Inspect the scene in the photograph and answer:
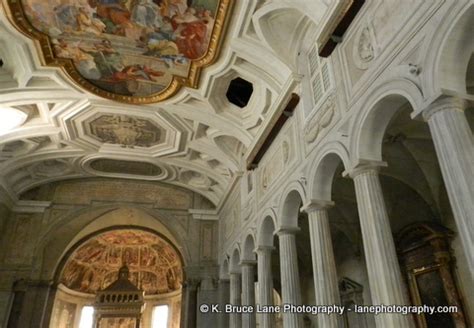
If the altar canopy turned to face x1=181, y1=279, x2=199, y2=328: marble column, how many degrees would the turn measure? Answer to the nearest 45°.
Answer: approximately 45° to its left

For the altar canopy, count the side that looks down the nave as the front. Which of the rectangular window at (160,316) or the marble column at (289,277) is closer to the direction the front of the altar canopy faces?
the marble column

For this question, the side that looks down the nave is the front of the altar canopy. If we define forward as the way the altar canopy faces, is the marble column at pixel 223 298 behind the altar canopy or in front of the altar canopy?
in front

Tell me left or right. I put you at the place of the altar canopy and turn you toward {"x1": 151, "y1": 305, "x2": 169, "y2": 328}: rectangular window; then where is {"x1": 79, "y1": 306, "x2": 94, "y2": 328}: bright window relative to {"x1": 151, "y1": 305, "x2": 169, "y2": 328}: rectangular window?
left

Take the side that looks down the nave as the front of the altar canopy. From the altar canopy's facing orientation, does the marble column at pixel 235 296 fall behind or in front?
in front

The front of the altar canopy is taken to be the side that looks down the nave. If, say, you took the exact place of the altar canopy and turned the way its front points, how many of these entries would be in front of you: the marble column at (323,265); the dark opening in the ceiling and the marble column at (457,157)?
3

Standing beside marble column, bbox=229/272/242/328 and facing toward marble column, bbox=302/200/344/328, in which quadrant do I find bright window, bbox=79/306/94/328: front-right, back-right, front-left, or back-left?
back-right

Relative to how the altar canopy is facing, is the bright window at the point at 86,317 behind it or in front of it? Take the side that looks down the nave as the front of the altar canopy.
behind

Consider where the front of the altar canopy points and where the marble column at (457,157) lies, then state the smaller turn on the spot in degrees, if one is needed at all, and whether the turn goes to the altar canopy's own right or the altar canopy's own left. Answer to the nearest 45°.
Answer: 0° — it already faces it

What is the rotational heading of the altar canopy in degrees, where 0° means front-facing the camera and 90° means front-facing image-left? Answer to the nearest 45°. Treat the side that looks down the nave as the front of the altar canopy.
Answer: approximately 0°

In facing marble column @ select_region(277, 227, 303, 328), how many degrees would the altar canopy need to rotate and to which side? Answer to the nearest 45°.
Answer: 0° — it already faces it
